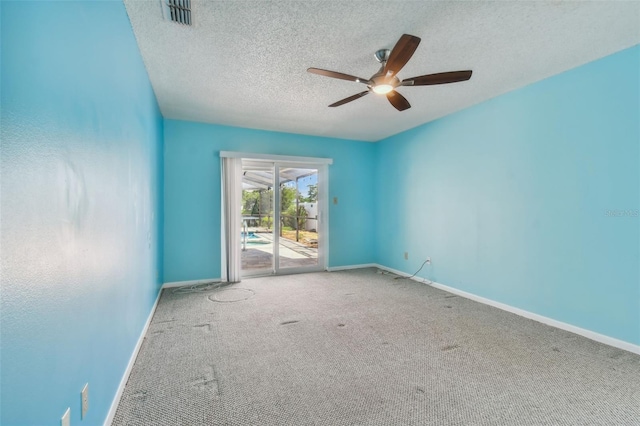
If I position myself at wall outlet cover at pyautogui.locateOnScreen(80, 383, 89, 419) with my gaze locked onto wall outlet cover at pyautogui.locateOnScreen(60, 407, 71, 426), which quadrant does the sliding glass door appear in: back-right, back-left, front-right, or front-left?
back-left

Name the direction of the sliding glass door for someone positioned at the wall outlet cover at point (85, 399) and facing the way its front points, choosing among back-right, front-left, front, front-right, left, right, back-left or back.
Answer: front-left

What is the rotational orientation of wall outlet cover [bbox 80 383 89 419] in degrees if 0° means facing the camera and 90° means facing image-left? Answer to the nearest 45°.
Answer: approximately 270°
